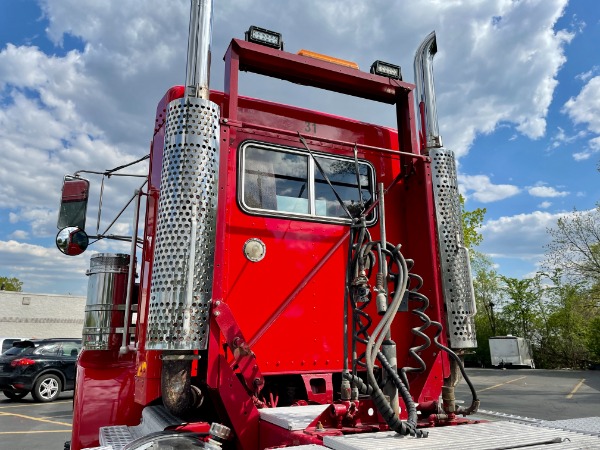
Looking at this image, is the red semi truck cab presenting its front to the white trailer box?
no

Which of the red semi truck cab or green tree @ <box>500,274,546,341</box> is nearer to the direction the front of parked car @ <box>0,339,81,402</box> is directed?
the green tree

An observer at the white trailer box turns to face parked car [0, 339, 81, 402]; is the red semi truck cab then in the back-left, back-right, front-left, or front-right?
front-left

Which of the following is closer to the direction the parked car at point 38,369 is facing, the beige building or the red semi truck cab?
the beige building

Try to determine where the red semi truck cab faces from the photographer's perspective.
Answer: facing away from the viewer and to the left of the viewer

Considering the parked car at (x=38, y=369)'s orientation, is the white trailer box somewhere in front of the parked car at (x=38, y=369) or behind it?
in front

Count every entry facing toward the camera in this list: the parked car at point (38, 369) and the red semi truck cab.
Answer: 0

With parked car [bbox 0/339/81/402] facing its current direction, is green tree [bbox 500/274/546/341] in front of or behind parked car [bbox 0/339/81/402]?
in front

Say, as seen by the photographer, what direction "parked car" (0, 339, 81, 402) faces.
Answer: facing away from the viewer and to the right of the viewer

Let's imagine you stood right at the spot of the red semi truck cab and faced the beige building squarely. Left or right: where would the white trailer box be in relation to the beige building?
right
